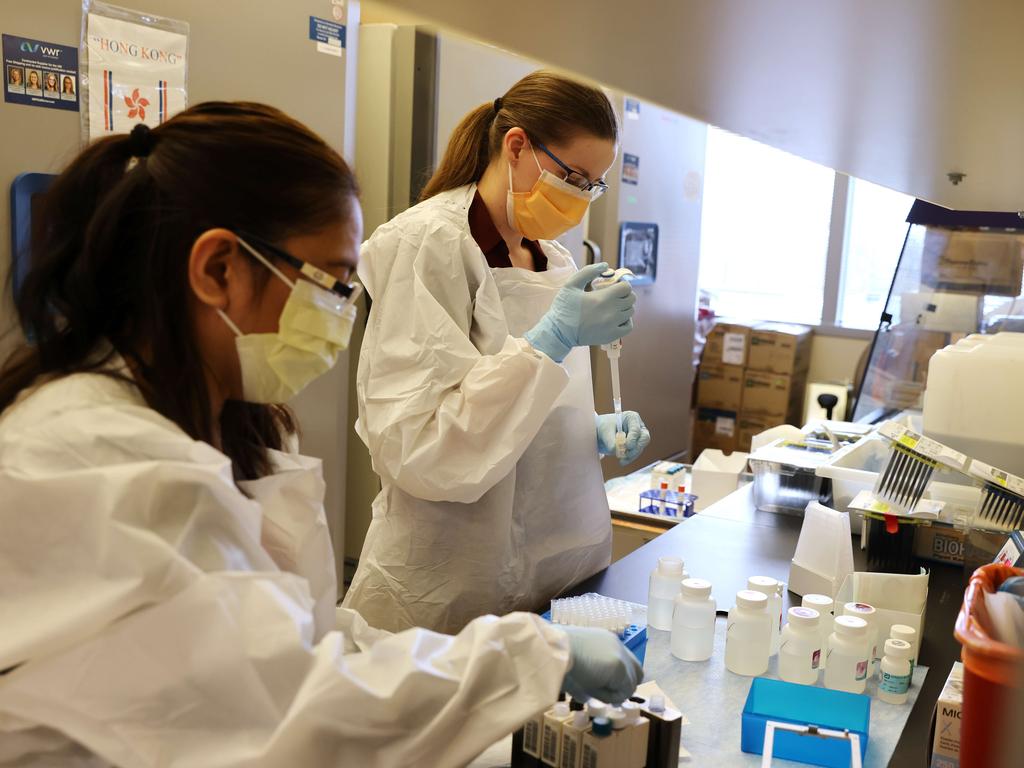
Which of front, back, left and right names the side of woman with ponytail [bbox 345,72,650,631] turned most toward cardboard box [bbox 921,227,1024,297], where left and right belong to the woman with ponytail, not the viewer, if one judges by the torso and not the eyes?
left

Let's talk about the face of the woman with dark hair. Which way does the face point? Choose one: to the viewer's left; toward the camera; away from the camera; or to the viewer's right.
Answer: to the viewer's right

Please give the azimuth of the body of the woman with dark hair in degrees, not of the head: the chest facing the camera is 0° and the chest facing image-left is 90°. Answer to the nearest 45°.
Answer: approximately 270°

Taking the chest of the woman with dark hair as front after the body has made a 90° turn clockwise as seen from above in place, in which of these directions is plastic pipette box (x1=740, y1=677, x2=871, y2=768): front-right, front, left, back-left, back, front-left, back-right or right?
left

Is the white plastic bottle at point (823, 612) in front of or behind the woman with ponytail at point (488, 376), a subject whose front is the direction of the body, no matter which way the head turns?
in front

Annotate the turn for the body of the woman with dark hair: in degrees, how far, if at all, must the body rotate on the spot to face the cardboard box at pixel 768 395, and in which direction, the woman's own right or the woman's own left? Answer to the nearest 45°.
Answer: approximately 45° to the woman's own left

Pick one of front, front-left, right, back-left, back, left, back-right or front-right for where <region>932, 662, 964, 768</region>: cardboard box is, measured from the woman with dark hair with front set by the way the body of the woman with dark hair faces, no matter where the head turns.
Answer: front

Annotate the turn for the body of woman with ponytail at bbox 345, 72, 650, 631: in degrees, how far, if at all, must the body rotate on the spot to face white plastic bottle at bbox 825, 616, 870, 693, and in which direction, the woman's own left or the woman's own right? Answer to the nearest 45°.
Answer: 0° — they already face it

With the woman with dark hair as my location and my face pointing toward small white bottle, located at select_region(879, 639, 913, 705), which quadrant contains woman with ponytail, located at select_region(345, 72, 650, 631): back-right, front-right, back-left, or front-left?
front-left

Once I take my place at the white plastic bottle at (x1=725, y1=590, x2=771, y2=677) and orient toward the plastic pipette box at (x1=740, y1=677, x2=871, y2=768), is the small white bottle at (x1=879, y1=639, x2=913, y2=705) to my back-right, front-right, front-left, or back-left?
front-left

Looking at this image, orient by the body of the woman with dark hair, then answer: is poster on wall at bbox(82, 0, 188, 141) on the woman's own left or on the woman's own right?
on the woman's own left

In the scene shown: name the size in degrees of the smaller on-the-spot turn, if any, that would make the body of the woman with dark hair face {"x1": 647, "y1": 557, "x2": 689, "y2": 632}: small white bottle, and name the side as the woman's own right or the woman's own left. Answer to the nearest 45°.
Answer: approximately 45° to the woman's own left

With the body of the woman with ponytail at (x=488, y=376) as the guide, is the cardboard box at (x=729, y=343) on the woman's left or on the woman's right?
on the woman's left

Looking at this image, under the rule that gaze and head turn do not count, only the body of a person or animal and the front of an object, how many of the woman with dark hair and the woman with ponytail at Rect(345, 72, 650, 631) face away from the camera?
0

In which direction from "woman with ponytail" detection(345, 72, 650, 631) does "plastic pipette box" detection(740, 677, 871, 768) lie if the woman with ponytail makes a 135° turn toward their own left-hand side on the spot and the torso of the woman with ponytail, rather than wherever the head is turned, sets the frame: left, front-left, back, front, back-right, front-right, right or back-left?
back-right

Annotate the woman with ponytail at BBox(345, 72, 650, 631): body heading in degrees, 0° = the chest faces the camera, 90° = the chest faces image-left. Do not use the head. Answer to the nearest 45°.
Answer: approximately 315°
